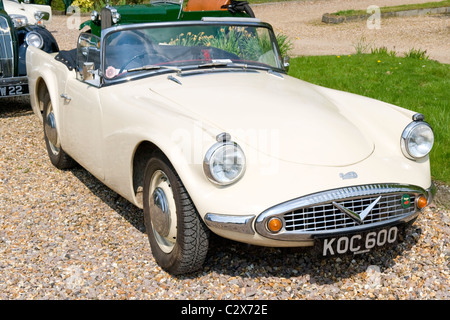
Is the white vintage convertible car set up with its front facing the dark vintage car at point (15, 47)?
no

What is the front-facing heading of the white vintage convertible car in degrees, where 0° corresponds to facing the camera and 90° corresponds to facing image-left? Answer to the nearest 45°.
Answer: approximately 315°
